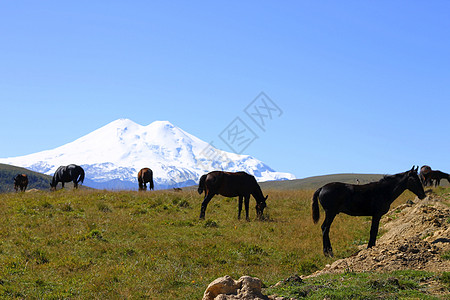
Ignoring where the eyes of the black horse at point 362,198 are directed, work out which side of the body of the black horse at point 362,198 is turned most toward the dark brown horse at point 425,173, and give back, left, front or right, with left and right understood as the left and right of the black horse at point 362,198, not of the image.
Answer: left

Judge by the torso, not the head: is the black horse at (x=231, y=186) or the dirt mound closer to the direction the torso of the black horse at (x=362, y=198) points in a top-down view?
the dirt mound

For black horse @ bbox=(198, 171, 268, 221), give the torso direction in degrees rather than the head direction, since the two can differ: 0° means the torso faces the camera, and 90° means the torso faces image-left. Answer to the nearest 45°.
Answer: approximately 270°

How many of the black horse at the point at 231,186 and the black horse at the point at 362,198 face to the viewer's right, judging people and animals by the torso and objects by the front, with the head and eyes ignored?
2

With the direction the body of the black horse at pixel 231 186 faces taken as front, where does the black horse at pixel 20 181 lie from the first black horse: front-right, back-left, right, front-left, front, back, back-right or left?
back-left

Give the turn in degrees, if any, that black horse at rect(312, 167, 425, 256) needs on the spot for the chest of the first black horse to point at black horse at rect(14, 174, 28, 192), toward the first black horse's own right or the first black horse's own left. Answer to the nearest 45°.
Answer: approximately 135° to the first black horse's own left

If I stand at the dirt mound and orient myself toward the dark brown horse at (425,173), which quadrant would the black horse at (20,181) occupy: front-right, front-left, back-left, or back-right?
front-left

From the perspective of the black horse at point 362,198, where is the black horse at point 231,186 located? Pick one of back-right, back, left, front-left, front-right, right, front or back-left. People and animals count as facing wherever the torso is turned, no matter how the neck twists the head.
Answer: back-left

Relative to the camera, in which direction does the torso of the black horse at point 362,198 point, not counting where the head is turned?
to the viewer's right

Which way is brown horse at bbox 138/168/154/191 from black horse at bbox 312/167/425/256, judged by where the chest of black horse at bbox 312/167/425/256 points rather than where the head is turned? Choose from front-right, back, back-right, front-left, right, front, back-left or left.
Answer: back-left

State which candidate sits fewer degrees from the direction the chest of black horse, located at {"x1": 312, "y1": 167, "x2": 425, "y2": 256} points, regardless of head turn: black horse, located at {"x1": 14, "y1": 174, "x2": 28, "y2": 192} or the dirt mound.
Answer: the dirt mound

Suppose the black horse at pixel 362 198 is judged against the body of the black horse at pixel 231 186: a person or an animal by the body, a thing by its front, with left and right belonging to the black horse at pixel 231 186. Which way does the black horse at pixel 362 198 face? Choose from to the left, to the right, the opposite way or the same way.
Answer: the same way

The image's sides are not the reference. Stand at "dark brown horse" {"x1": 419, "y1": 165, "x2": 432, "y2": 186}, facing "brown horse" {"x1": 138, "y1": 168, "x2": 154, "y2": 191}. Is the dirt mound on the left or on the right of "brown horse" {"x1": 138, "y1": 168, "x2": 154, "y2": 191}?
left
